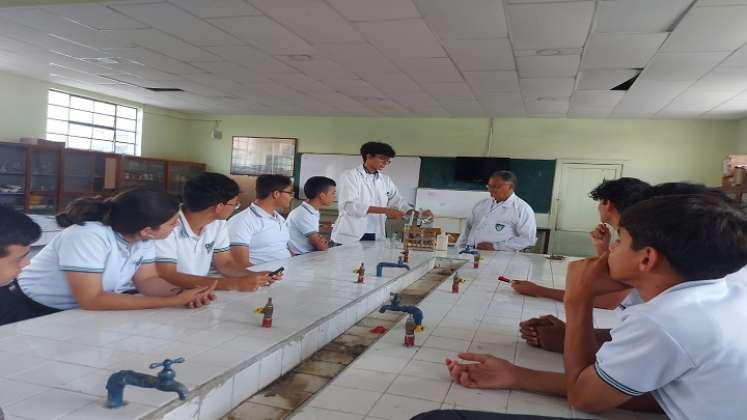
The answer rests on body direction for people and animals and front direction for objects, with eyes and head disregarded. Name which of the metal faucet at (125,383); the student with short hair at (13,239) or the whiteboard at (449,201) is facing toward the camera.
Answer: the whiteboard

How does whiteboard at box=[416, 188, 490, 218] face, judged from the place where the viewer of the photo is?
facing the viewer

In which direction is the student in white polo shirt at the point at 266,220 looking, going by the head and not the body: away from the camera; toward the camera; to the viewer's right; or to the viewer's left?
to the viewer's right

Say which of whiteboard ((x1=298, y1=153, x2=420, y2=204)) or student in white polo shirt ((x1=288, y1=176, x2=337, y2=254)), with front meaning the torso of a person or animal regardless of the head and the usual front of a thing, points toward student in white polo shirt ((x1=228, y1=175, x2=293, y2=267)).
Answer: the whiteboard

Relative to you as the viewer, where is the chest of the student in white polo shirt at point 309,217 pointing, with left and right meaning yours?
facing to the right of the viewer

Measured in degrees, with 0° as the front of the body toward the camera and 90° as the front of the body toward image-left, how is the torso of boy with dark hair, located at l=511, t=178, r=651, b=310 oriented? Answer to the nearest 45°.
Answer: approximately 90°

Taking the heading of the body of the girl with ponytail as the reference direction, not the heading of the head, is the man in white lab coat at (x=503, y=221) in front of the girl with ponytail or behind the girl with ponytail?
in front

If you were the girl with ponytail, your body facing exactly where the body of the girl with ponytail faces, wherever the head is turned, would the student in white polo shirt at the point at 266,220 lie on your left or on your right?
on your left

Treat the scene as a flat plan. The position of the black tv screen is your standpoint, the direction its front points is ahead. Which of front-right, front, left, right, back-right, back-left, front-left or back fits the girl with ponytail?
front

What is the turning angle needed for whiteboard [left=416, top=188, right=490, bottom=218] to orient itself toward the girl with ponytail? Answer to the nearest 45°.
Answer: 0° — it already faces them

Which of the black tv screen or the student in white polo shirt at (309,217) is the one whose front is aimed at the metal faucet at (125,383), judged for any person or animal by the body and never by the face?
the black tv screen

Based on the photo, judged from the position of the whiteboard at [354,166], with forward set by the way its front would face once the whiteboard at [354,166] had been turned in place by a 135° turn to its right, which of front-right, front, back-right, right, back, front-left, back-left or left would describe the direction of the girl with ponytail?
back-left

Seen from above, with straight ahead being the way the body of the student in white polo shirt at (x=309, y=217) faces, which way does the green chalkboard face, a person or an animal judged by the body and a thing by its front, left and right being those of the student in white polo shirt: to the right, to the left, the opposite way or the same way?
to the right

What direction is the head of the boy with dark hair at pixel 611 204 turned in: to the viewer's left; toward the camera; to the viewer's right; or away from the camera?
to the viewer's left

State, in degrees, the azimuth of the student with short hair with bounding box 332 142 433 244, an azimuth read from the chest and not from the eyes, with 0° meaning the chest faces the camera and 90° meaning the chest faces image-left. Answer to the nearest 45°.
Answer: approximately 315°

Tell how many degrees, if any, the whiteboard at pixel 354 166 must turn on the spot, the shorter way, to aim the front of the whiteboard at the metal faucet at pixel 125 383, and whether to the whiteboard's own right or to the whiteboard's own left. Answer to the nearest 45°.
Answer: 0° — it already faces it

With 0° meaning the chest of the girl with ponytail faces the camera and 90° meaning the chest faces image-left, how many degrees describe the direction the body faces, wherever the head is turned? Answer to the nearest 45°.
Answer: approximately 270°
